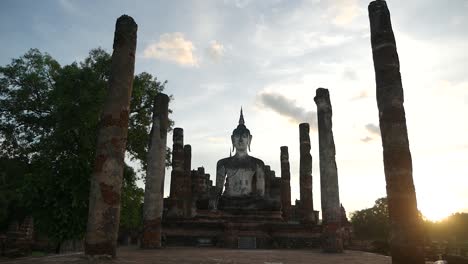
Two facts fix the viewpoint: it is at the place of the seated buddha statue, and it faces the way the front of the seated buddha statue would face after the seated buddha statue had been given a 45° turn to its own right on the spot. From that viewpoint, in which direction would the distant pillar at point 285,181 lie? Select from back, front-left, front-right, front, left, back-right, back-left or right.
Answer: back

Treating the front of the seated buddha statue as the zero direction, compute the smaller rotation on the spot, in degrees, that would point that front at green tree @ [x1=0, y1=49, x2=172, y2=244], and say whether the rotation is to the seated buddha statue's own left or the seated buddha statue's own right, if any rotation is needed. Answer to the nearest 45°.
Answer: approximately 45° to the seated buddha statue's own right

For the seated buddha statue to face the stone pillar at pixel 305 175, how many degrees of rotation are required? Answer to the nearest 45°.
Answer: approximately 45° to its left

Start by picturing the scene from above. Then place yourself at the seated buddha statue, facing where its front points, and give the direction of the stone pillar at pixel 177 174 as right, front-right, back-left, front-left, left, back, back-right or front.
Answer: front-right

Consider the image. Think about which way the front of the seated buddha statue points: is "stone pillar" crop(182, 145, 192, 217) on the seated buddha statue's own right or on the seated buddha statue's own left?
on the seated buddha statue's own right

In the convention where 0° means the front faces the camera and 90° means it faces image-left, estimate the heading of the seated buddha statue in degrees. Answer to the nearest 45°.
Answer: approximately 0°

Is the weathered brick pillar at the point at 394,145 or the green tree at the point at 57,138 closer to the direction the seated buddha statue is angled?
the weathered brick pillar
